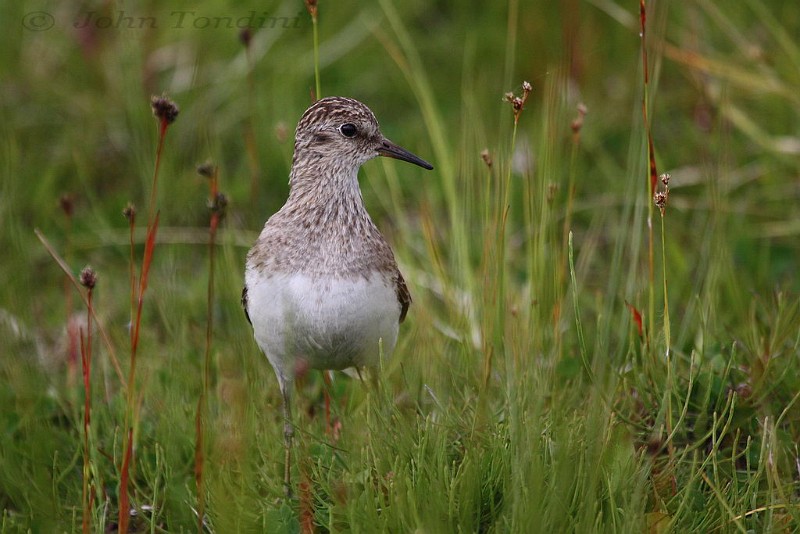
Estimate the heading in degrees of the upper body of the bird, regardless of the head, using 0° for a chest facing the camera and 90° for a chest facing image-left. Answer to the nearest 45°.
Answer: approximately 0°
